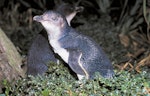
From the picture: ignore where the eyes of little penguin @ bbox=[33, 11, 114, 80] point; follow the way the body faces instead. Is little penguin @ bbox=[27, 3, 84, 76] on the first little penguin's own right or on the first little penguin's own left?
on the first little penguin's own right

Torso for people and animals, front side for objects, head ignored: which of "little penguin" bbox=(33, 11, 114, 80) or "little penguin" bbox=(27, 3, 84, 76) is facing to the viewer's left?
"little penguin" bbox=(33, 11, 114, 80)

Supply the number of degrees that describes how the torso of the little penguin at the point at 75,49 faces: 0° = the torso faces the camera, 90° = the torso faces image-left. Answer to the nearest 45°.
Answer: approximately 90°
